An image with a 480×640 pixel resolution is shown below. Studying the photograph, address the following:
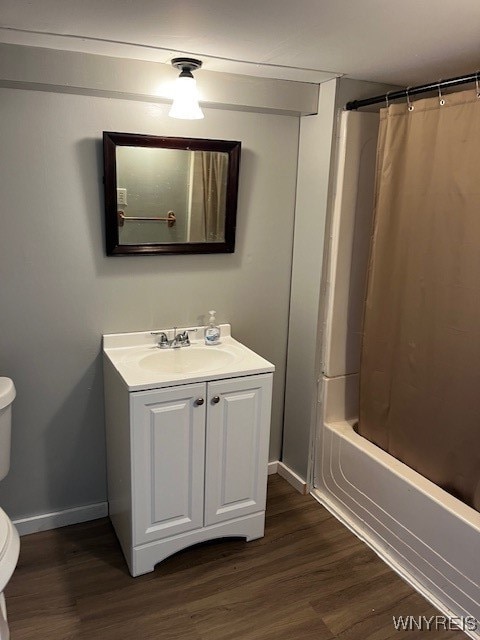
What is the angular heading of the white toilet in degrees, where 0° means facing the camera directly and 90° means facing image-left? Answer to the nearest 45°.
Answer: approximately 315°

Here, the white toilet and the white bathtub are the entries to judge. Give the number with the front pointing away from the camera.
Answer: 0

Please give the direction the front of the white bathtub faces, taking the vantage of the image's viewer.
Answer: facing the viewer and to the left of the viewer

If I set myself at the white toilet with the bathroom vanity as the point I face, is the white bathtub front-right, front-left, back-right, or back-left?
front-right

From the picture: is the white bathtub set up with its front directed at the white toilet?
yes

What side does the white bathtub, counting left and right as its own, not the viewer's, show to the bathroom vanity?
front
